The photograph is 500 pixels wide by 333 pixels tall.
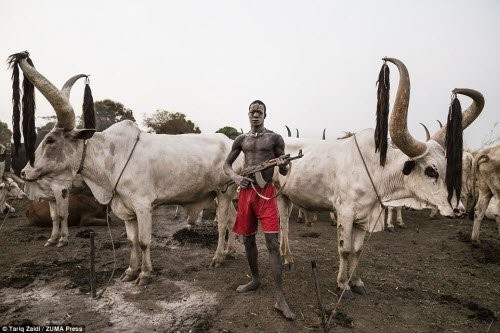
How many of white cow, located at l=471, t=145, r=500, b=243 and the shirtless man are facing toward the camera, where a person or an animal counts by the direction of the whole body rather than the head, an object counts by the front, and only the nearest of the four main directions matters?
1

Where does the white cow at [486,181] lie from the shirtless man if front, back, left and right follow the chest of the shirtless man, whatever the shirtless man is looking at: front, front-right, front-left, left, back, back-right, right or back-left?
back-left

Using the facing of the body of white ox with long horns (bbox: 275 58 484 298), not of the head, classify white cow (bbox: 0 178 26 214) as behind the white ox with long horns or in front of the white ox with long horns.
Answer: behind

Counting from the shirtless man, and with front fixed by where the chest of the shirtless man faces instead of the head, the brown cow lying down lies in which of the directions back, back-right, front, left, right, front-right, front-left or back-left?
back-right

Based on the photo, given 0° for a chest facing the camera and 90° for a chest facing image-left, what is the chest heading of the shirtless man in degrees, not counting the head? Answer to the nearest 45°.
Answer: approximately 0°
